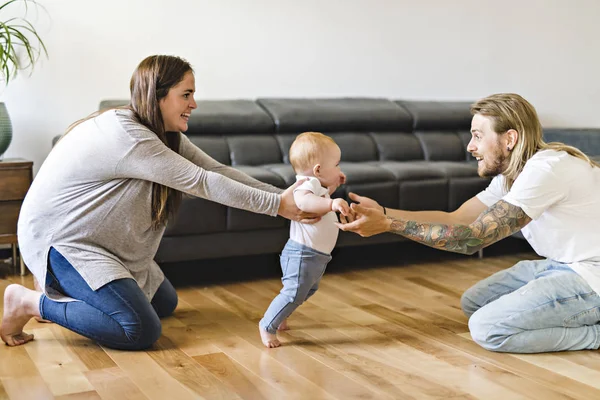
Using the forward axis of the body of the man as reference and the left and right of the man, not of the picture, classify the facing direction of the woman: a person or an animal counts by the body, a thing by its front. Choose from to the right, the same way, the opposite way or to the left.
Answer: the opposite way

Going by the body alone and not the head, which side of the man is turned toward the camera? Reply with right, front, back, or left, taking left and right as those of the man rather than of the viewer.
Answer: left

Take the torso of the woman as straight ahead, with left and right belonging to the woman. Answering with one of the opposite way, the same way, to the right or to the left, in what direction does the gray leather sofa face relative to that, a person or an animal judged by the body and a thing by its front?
to the right

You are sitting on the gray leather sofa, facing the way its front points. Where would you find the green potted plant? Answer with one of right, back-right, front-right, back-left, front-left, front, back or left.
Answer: right

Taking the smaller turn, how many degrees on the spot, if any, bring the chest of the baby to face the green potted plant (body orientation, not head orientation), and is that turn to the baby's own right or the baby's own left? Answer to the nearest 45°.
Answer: approximately 135° to the baby's own left

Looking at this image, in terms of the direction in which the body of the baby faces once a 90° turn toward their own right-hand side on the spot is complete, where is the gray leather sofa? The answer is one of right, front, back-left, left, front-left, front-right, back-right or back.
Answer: back

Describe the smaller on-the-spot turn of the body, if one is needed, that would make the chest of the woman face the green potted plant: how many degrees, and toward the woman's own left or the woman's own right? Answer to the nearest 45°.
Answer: approximately 90° to the woman's own left

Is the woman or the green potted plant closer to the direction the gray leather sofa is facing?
the woman

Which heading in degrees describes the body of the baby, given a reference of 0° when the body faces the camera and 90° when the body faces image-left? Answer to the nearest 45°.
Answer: approximately 270°

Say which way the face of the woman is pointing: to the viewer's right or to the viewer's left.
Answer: to the viewer's right

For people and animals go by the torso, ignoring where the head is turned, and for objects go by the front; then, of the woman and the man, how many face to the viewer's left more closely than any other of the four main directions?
1

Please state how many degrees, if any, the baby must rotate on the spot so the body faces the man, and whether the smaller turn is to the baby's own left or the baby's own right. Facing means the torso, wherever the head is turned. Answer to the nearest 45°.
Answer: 0° — they already face them

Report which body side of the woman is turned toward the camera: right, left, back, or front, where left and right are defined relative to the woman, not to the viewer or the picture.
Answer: right

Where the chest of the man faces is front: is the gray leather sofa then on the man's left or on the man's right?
on the man's right

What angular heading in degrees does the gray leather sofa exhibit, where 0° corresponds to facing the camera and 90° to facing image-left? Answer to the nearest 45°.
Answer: approximately 0°

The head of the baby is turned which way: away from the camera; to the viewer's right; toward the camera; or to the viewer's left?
to the viewer's right

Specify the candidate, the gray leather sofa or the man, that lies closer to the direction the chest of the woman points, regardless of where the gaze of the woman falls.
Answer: the man
